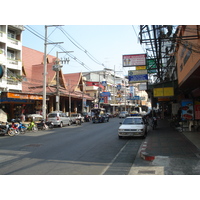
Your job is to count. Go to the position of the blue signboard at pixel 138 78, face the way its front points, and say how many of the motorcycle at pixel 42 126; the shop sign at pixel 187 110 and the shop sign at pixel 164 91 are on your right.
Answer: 1

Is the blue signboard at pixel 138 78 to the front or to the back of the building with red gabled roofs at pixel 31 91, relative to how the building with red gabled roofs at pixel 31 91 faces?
to the front

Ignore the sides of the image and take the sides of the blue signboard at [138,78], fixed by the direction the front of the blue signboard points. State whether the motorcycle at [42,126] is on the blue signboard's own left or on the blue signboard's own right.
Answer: on the blue signboard's own right

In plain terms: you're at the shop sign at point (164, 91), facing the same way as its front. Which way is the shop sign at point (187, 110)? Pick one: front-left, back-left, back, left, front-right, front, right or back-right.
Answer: left

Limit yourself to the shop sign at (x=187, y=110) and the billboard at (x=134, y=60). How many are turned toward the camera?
2

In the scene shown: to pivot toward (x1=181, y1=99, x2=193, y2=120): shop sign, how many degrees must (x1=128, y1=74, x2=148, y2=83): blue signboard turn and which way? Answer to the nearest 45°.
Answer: approximately 45° to its left

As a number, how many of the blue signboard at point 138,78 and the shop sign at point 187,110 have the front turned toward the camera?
2

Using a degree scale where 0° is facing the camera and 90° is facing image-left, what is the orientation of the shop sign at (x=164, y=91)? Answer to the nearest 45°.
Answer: approximately 0°

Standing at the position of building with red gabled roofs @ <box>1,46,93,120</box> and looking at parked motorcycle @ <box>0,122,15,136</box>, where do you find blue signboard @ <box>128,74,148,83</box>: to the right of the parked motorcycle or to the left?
left

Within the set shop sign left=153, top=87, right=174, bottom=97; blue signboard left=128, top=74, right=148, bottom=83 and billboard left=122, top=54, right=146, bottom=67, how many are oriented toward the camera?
3
